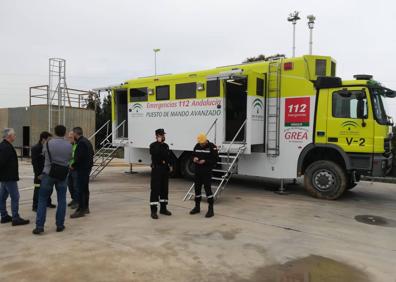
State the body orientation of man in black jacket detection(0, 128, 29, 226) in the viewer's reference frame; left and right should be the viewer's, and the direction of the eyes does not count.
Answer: facing to the right of the viewer

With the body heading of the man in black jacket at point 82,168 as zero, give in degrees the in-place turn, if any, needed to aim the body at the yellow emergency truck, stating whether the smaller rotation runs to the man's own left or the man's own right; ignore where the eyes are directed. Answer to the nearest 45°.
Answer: approximately 180°

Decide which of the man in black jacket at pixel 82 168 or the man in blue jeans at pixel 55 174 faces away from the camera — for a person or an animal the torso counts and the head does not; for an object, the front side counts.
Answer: the man in blue jeans

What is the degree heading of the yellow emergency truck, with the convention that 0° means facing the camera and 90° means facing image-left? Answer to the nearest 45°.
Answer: approximately 315°

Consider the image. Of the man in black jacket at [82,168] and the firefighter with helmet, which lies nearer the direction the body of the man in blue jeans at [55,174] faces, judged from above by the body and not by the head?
the man in black jacket

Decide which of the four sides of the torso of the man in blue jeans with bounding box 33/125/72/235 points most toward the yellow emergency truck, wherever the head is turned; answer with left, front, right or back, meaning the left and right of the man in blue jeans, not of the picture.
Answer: right

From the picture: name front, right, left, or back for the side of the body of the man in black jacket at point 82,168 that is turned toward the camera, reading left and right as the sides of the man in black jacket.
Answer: left

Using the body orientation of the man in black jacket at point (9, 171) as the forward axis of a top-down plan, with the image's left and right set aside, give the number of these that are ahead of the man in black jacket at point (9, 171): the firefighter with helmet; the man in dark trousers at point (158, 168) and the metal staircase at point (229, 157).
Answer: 3

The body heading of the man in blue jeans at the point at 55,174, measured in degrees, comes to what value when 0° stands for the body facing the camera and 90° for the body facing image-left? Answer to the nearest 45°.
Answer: approximately 180°

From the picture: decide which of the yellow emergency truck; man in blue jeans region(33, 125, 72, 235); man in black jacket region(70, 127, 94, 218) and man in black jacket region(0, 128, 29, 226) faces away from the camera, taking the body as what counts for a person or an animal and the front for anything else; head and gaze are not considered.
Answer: the man in blue jeans
